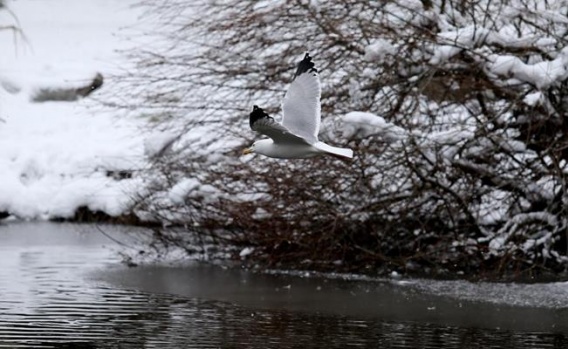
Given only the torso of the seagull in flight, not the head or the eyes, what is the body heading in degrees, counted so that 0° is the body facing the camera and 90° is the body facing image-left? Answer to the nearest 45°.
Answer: approximately 90°
